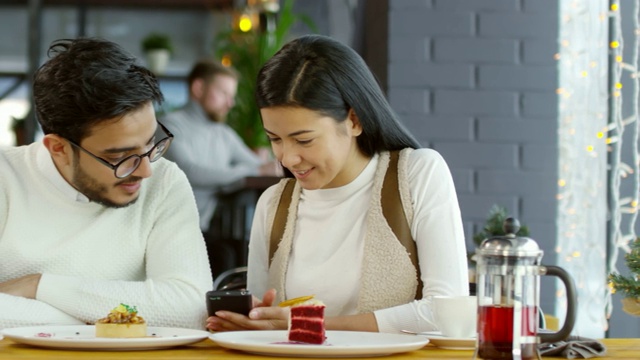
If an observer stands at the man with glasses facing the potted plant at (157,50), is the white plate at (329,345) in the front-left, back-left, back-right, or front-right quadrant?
back-right

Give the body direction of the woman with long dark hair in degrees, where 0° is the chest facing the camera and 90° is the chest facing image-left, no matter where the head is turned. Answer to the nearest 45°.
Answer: approximately 45°

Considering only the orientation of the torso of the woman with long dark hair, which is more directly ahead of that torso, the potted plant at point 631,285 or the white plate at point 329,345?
the white plate

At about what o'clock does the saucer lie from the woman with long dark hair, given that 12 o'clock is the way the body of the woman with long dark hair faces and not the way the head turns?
The saucer is roughly at 10 o'clock from the woman with long dark hair.

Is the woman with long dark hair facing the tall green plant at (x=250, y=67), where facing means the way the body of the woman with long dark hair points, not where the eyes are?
no

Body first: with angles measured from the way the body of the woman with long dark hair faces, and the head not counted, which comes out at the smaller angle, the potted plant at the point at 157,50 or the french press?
the french press

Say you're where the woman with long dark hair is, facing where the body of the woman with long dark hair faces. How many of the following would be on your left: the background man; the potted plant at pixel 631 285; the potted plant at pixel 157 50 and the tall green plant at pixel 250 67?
1

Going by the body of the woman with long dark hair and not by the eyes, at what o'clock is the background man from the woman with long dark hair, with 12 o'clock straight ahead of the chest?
The background man is roughly at 4 o'clock from the woman with long dark hair.

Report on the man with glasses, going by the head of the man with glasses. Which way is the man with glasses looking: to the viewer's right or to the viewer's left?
to the viewer's right

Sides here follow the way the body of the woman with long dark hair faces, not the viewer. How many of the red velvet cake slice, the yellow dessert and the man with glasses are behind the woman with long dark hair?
0

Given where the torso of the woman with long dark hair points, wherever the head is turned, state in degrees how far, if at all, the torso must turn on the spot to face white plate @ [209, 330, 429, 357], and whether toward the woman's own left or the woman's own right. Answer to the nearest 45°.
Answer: approximately 45° to the woman's own left

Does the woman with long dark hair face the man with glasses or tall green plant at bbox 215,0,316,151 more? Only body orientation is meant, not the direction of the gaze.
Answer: the man with glasses

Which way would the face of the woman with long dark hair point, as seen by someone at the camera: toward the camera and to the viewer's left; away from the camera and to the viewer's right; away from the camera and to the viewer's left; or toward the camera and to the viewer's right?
toward the camera and to the viewer's left

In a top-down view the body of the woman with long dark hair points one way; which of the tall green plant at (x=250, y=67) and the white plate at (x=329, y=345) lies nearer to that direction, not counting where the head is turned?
the white plate

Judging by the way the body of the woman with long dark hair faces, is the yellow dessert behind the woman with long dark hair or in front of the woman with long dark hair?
in front

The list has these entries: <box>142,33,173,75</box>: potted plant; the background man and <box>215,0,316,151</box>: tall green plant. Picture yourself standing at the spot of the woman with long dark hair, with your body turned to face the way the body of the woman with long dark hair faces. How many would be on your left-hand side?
0

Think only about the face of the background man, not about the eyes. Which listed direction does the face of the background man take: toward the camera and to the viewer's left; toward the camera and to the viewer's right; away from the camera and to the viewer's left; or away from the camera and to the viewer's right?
toward the camera and to the viewer's right

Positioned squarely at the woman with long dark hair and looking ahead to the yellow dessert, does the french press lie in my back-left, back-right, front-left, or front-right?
front-left

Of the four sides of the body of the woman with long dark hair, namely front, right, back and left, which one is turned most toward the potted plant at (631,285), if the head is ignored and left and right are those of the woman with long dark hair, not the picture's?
left
